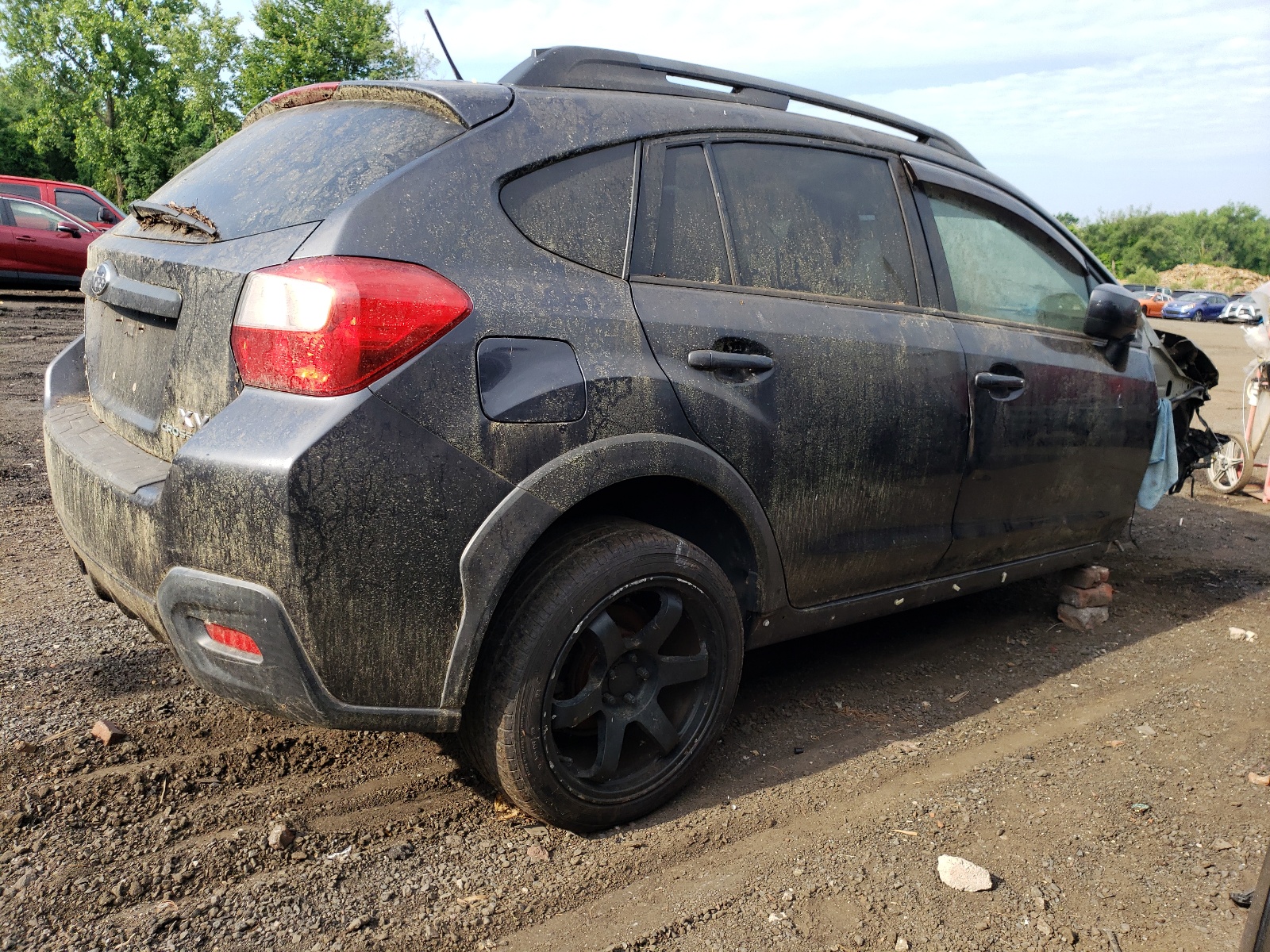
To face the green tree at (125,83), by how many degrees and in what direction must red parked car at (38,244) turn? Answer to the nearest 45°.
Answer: approximately 90° to its left

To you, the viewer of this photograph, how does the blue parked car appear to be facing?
facing the viewer and to the left of the viewer

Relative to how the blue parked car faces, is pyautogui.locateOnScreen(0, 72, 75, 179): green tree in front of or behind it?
in front

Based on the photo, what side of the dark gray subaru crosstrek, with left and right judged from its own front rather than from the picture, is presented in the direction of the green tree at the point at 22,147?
left

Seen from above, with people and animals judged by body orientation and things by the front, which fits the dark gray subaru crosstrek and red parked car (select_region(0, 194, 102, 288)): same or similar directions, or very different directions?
same or similar directions

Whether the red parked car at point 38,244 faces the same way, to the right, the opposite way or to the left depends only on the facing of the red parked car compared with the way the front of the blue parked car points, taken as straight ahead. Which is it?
the opposite way

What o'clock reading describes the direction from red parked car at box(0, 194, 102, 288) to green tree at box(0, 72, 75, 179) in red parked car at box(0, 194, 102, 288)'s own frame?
The green tree is roughly at 9 o'clock from the red parked car.

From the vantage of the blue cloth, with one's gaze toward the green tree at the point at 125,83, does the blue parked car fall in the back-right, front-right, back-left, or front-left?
front-right

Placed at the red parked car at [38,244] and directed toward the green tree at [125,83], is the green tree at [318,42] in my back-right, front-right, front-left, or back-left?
front-right

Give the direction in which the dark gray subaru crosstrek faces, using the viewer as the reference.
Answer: facing away from the viewer and to the right of the viewer

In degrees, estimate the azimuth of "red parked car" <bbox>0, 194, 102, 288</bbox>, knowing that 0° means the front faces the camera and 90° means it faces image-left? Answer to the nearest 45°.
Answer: approximately 270°

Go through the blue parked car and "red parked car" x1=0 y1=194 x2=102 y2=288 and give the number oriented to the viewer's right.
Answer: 1

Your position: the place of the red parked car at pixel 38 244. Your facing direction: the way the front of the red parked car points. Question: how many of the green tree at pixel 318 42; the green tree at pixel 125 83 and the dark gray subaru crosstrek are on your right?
1

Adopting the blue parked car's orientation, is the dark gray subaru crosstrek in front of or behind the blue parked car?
in front

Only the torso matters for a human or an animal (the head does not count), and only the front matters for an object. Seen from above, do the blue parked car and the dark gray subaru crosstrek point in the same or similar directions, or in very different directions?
very different directions

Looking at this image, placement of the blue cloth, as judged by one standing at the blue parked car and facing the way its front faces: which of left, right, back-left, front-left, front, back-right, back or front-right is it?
front-left
